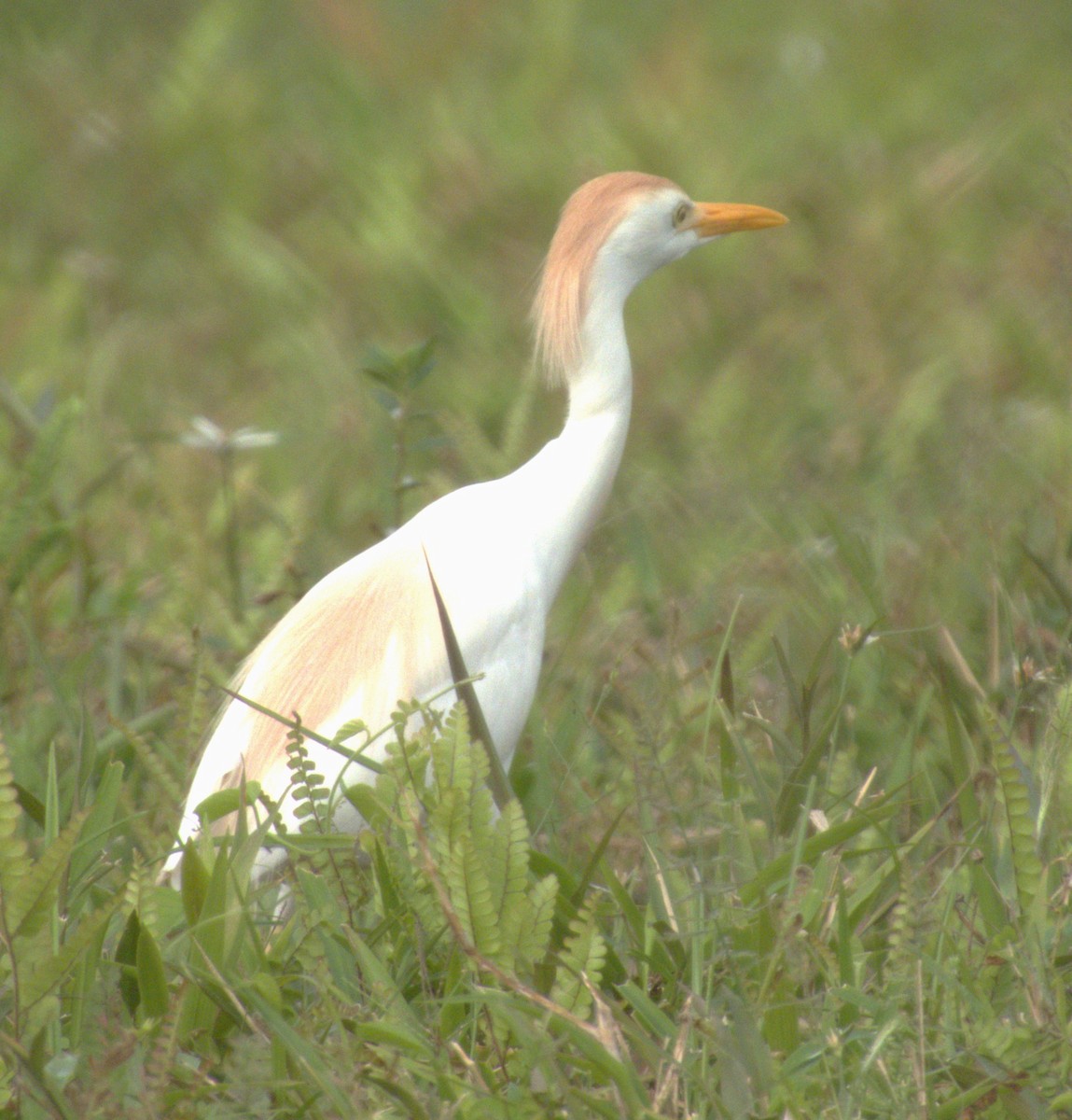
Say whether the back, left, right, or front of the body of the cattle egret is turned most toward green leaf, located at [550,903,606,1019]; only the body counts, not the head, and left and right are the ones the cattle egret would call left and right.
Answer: right

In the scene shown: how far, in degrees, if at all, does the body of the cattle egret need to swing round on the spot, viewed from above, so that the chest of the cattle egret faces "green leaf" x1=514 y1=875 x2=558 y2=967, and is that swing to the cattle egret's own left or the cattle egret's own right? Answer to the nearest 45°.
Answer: approximately 90° to the cattle egret's own right

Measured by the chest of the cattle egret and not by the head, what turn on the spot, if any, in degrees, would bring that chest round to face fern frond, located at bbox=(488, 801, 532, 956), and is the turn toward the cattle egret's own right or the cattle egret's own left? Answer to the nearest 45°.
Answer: approximately 90° to the cattle egret's own right

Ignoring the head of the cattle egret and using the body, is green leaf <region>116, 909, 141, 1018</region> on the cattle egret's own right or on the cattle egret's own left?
on the cattle egret's own right

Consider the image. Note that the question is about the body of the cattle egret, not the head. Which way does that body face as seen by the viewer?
to the viewer's right

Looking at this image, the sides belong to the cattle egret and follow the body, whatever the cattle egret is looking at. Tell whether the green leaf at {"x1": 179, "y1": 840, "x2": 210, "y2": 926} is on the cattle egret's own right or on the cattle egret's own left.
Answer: on the cattle egret's own right

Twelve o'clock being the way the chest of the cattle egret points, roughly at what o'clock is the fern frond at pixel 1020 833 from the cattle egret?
The fern frond is roughly at 2 o'clock from the cattle egret.

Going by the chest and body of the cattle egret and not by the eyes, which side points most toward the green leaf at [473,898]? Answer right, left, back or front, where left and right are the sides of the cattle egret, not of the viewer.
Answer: right
